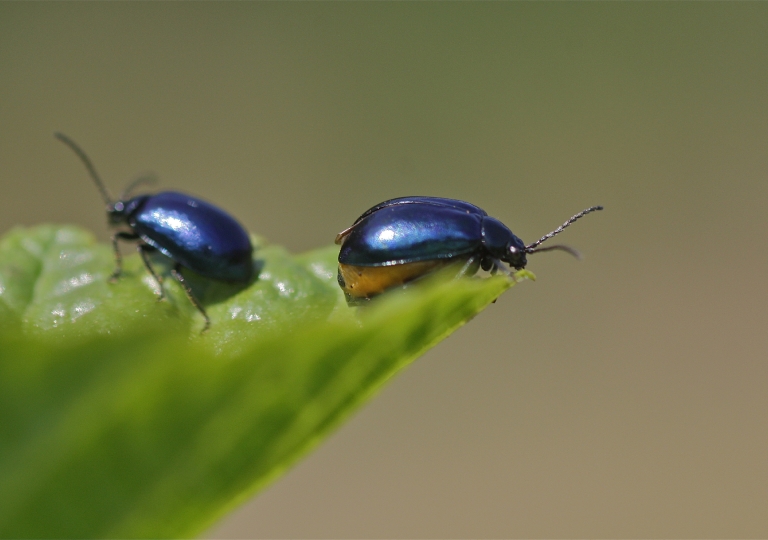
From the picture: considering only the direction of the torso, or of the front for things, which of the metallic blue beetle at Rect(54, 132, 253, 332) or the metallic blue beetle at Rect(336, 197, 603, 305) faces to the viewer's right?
the metallic blue beetle at Rect(336, 197, 603, 305)

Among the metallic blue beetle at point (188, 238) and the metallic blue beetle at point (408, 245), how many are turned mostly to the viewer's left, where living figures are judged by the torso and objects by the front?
1

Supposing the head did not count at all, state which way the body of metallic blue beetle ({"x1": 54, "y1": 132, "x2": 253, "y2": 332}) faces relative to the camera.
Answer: to the viewer's left

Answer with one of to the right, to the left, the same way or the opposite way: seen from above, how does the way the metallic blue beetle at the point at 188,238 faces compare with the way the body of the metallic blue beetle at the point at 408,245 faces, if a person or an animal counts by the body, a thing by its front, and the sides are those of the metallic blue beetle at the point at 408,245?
the opposite way

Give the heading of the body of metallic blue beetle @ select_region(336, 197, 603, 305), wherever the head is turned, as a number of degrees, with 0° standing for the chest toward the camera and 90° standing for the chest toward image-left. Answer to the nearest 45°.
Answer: approximately 270°

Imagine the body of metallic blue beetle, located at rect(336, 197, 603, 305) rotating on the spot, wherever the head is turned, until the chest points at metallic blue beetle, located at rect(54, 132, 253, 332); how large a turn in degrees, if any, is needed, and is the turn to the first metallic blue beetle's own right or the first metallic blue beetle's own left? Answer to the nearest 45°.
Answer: approximately 135° to the first metallic blue beetle's own left
